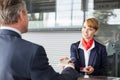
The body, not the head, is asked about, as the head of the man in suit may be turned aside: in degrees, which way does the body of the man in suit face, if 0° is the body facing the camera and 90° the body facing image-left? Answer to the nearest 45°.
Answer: approximately 225°

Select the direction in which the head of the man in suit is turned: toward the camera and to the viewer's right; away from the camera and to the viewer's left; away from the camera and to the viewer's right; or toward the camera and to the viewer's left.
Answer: away from the camera and to the viewer's right
